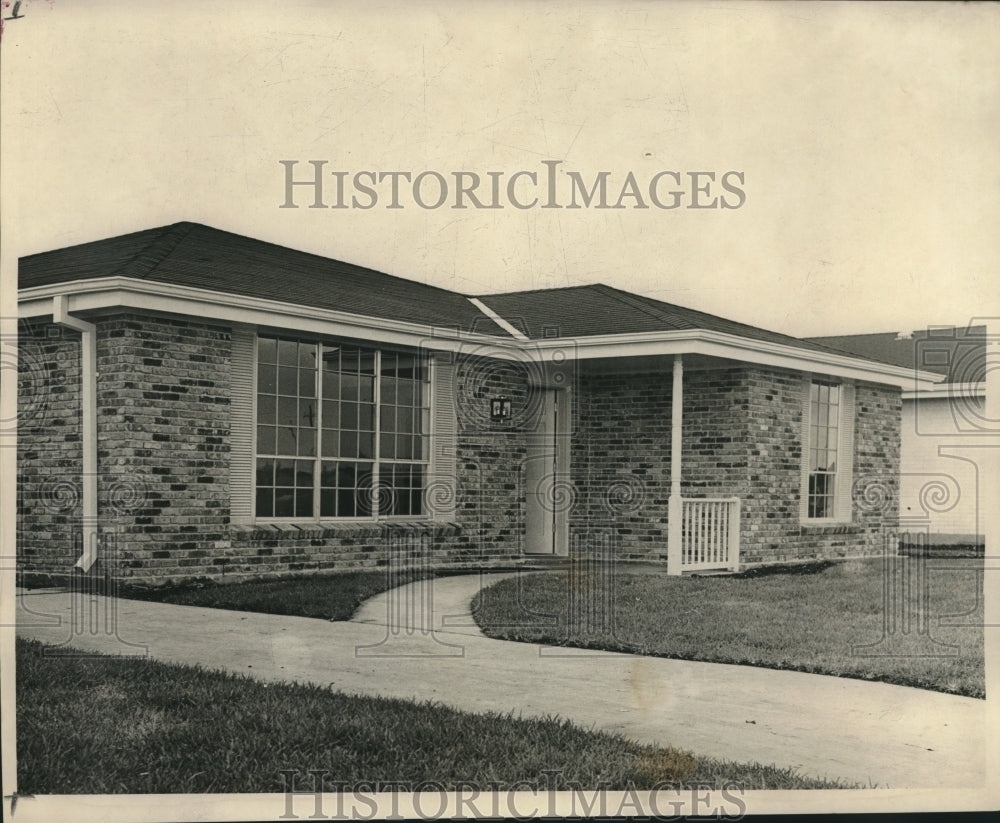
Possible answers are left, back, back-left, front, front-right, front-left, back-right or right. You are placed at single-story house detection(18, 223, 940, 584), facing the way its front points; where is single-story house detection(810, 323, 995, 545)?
left
